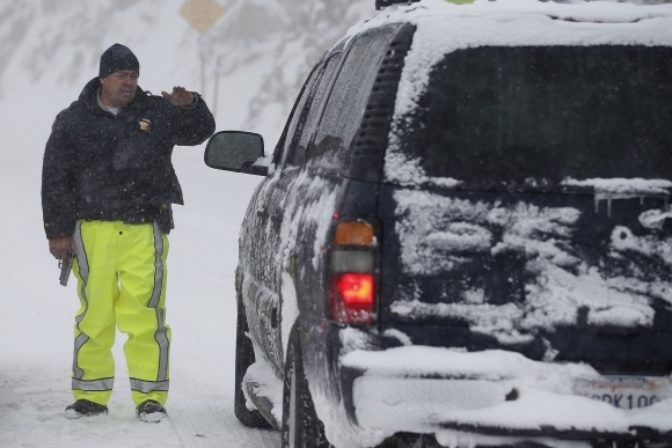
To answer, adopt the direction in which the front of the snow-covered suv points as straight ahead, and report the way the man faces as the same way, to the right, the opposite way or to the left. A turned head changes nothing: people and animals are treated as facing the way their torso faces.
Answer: the opposite way

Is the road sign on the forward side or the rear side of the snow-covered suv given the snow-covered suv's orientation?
on the forward side

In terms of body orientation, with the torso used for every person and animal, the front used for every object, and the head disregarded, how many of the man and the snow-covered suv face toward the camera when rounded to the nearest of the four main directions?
1

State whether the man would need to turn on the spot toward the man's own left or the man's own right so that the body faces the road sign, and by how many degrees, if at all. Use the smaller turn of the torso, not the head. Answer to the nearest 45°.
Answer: approximately 180°

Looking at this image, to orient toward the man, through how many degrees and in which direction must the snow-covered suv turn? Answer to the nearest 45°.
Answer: approximately 45° to its left

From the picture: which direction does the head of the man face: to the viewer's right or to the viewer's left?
to the viewer's right

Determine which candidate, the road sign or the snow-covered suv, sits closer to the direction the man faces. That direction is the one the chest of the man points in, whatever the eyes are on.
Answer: the snow-covered suv

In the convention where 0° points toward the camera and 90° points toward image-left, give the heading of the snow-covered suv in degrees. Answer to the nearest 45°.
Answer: approximately 180°

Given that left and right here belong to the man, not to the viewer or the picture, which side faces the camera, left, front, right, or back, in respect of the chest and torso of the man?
front
